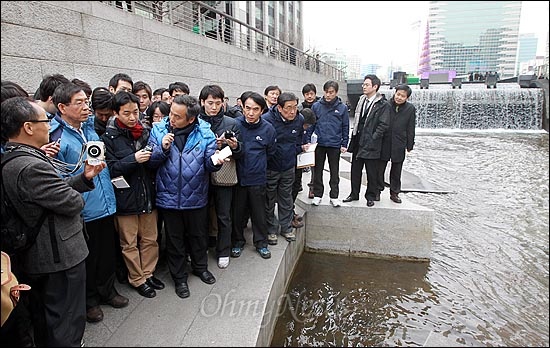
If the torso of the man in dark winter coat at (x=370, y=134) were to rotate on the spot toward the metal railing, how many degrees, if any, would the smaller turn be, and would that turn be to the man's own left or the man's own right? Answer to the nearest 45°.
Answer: approximately 90° to the man's own right

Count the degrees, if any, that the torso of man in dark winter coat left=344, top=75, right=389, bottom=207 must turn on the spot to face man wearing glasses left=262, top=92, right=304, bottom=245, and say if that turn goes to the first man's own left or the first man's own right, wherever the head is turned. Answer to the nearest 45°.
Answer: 0° — they already face them

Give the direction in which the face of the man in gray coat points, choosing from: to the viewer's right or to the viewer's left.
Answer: to the viewer's right

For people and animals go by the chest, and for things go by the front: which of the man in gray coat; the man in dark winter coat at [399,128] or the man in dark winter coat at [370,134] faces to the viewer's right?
the man in gray coat

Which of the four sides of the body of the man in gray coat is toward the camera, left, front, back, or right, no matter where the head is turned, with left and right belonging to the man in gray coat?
right

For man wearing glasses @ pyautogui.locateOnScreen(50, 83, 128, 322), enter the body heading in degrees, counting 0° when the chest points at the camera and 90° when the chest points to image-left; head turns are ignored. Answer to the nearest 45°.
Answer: approximately 315°

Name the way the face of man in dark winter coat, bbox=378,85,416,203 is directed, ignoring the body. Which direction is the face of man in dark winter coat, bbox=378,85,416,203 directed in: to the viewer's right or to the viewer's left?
to the viewer's left

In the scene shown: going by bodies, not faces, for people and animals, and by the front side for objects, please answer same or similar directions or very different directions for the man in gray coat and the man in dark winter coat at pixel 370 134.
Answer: very different directions

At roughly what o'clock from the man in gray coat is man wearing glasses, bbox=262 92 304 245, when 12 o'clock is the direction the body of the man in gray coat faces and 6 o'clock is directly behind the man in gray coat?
The man wearing glasses is roughly at 11 o'clock from the man in gray coat.
